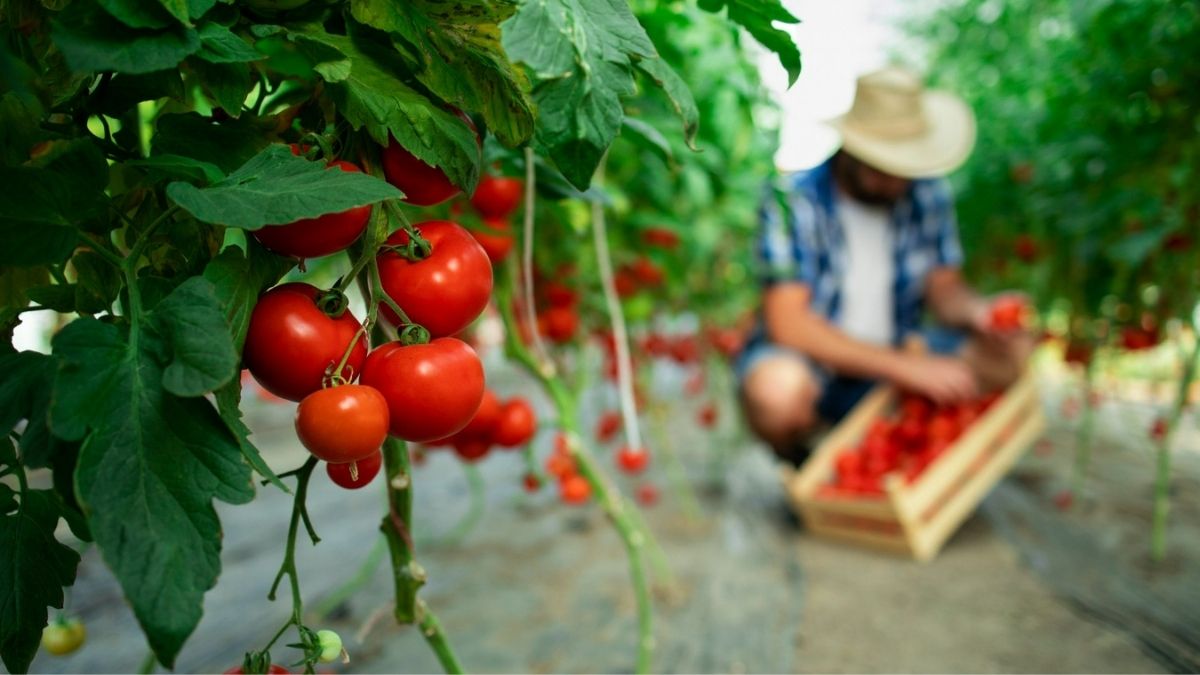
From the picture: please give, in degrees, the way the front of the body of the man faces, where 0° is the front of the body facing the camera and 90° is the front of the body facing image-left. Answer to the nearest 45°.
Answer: approximately 315°

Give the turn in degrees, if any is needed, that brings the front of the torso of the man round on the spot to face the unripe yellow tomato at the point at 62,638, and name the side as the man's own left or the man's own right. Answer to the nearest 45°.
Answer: approximately 45° to the man's own right

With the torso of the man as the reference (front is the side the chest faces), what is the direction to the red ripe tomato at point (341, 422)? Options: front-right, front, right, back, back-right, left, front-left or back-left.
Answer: front-right

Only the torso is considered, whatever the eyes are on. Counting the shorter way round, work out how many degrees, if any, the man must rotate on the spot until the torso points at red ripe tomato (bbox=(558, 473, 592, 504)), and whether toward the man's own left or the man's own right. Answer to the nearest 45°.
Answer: approximately 45° to the man's own right

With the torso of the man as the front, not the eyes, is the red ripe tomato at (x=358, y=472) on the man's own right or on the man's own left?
on the man's own right

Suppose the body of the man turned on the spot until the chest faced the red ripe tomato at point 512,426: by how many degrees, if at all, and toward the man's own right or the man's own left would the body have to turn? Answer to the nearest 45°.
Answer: approximately 45° to the man's own right

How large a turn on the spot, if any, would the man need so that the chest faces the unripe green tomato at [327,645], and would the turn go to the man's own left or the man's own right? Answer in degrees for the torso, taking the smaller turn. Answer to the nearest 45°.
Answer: approximately 45° to the man's own right

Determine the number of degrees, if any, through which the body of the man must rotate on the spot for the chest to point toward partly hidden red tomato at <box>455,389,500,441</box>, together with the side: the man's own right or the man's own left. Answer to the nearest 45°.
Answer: approximately 45° to the man's own right
